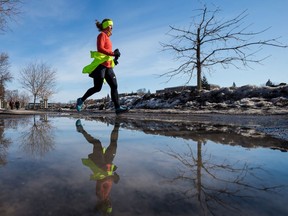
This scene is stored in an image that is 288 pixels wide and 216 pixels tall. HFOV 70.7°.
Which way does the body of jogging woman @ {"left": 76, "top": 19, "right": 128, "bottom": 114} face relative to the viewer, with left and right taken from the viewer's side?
facing to the right of the viewer

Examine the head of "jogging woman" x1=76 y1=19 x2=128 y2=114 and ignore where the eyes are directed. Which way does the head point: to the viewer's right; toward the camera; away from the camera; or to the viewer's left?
to the viewer's right
